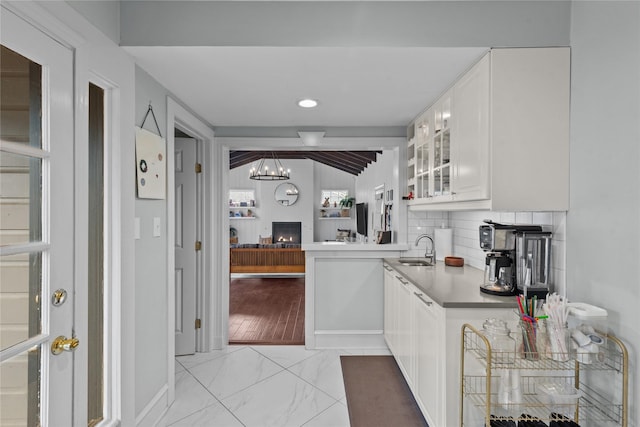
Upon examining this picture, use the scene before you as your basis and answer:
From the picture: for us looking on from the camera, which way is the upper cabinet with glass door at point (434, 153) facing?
facing to the left of the viewer

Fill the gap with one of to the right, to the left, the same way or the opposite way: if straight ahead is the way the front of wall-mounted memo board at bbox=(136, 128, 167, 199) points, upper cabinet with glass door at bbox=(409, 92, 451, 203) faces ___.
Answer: the opposite way

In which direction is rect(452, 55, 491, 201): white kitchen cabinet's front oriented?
to the viewer's left

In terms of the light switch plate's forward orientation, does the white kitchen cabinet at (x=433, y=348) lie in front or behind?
in front

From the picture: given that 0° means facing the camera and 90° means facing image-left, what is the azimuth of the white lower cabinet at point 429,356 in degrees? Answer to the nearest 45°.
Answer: approximately 90°

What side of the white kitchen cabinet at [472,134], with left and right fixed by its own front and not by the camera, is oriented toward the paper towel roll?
right

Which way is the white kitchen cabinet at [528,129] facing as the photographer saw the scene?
facing to the left of the viewer

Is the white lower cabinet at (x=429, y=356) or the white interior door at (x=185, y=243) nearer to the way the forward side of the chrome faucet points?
the white interior door

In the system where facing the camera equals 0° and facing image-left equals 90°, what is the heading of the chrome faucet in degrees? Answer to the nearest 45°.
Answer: approximately 90°

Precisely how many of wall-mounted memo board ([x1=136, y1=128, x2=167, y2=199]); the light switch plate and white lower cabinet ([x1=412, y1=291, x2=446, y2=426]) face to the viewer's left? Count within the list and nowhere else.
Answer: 1

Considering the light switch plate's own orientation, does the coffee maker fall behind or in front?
in front

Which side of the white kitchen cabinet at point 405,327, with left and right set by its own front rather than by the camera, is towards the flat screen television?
right

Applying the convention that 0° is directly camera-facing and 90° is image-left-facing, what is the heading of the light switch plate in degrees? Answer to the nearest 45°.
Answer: approximately 315°

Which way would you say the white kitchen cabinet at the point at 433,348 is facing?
to the viewer's left

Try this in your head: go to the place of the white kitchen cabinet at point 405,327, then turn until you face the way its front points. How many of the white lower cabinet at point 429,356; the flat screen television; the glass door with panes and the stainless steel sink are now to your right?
2
